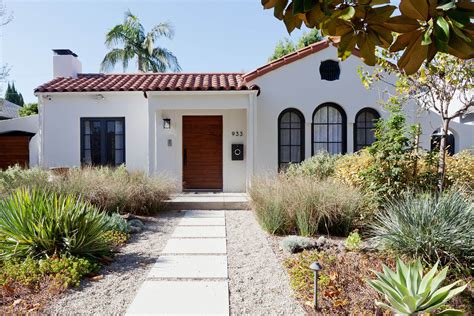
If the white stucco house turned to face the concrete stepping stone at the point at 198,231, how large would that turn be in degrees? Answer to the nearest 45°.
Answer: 0° — it already faces it

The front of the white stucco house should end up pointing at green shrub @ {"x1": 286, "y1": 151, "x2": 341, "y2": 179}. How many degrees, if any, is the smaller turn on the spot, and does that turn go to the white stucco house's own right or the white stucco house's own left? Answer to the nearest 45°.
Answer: approximately 45° to the white stucco house's own left

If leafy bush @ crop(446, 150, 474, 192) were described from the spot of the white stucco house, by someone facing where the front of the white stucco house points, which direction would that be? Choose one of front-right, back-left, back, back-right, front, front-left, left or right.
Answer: front-left

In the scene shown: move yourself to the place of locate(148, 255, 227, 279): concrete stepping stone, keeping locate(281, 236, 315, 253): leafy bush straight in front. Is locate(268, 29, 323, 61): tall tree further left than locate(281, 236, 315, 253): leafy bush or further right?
left

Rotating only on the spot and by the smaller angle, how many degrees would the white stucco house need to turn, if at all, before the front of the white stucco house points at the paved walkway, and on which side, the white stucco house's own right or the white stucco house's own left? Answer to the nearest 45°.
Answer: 0° — it already faces it

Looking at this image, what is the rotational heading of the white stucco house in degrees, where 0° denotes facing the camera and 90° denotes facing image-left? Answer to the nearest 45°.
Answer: approximately 0°

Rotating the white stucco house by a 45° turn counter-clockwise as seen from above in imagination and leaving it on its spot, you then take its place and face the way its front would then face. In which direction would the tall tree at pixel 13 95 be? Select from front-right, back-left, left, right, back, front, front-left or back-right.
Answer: back

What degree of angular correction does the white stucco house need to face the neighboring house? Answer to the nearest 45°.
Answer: approximately 135° to its right

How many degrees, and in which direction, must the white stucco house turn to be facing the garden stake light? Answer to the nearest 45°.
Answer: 0° — it already faces it

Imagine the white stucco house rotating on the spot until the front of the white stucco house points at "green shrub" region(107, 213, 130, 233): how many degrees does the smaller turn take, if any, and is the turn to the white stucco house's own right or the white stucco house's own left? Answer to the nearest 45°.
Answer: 0° — it already faces it

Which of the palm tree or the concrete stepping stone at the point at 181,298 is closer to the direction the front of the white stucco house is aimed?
the concrete stepping stone

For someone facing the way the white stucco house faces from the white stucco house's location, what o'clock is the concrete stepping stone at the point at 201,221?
The concrete stepping stone is roughly at 12 o'clock from the white stucco house.

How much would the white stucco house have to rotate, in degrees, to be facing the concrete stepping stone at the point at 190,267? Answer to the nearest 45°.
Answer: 0° — it already faces it

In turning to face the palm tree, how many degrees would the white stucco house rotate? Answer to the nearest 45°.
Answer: approximately 135° to its right
